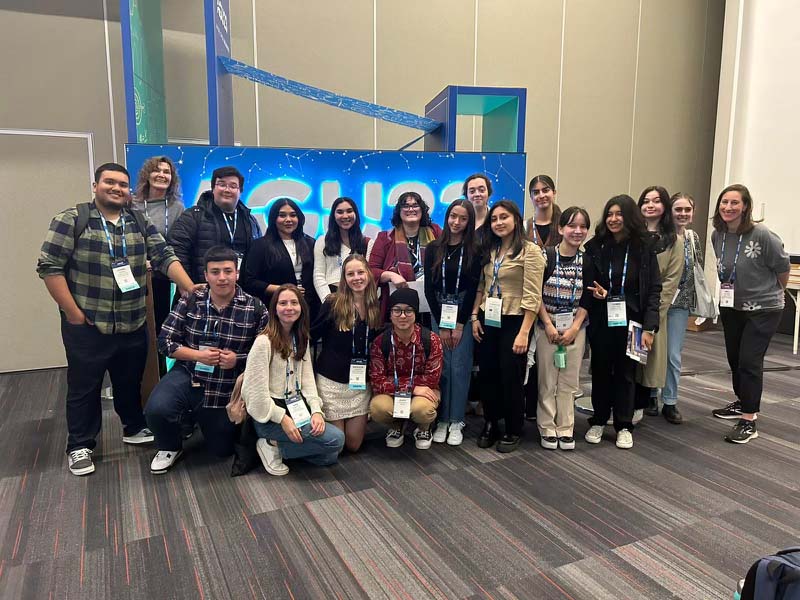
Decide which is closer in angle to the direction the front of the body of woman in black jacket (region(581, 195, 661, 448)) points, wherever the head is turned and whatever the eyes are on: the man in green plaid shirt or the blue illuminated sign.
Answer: the man in green plaid shirt

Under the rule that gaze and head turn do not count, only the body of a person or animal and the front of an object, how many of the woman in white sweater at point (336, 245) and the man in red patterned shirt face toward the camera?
2

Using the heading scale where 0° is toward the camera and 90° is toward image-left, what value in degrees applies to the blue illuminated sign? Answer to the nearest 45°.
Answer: approximately 0°

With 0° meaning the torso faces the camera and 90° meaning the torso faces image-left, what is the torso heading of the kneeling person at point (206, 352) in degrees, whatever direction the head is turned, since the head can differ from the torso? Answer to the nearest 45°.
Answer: approximately 0°

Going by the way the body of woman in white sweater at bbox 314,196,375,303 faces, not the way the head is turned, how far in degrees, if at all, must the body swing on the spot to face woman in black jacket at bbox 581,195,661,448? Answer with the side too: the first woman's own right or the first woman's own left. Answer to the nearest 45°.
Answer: approximately 90° to the first woman's own left

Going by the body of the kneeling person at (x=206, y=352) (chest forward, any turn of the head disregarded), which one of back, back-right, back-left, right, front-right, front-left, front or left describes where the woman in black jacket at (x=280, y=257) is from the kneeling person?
back-left

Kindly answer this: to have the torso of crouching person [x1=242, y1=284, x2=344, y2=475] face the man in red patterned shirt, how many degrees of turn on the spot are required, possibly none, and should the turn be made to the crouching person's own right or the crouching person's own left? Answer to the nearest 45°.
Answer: approximately 45° to the crouching person's own left
